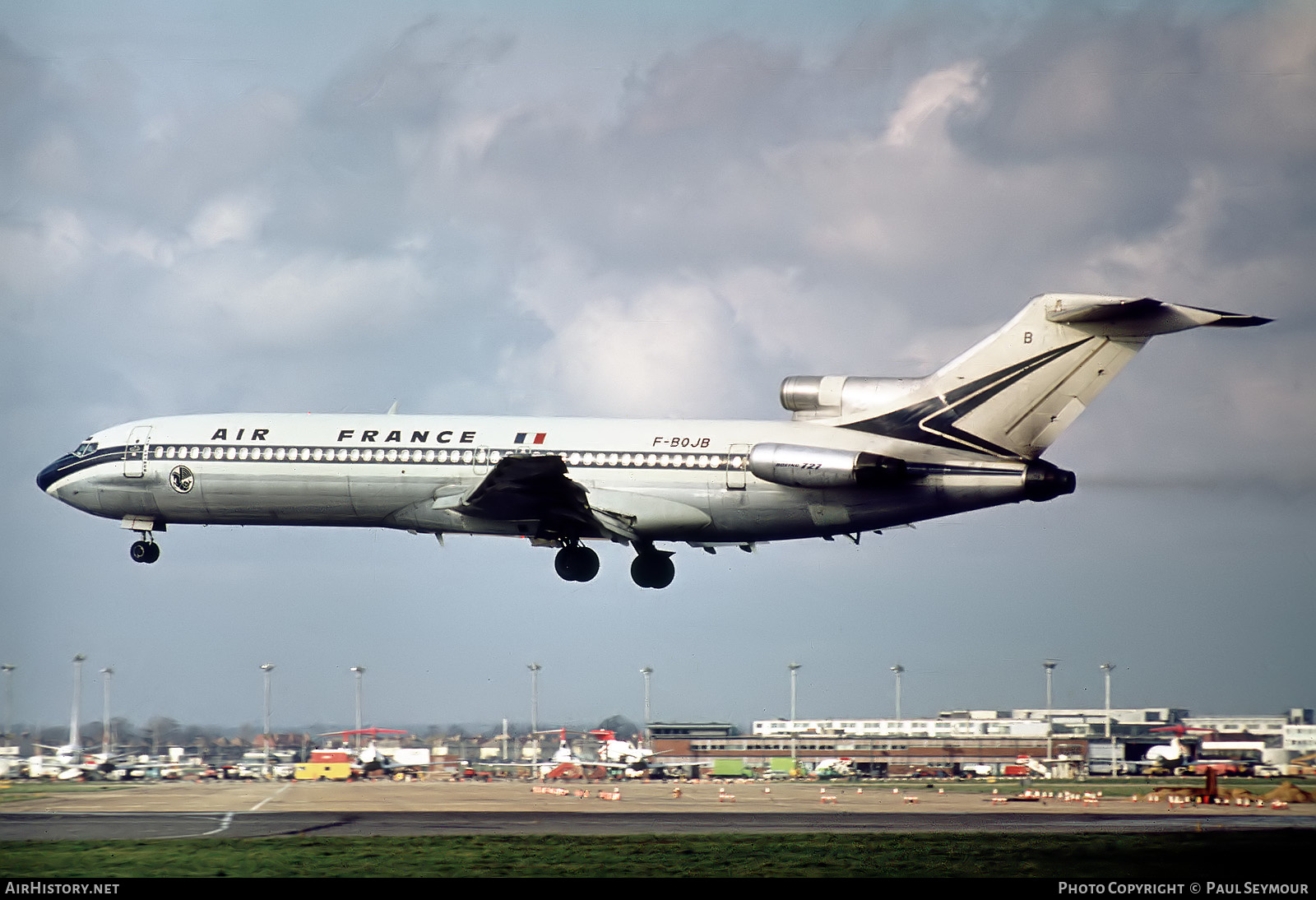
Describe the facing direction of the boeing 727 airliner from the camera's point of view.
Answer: facing to the left of the viewer
